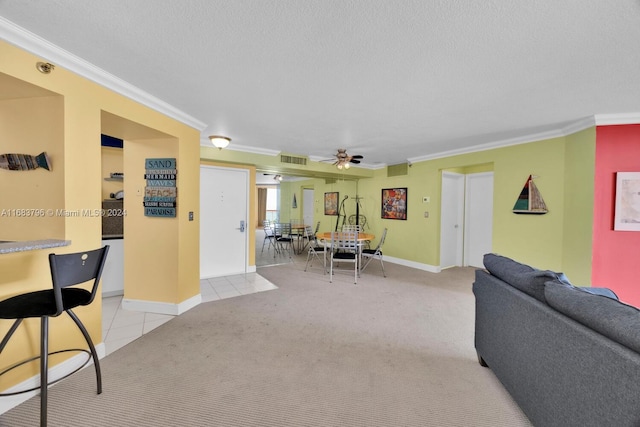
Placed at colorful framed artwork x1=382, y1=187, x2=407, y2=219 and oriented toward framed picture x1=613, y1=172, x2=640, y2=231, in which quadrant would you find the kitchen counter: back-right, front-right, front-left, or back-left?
front-right

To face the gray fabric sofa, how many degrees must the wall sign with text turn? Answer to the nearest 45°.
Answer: approximately 45° to its left

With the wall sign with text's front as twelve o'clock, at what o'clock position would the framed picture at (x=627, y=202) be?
The framed picture is roughly at 10 o'clock from the wall sign with text.

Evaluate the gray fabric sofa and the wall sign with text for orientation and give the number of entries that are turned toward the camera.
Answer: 1

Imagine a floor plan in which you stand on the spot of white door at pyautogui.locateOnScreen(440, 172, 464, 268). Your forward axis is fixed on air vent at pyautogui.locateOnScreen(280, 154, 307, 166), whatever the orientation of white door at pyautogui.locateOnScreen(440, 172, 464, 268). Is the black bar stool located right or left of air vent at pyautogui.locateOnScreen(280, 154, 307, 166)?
left

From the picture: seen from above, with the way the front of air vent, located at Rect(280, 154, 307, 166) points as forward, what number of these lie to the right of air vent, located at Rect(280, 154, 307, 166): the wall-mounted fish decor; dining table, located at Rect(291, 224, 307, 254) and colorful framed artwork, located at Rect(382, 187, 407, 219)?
1

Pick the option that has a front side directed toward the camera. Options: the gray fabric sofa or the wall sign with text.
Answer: the wall sign with text

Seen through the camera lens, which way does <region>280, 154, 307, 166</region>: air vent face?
facing the viewer and to the right of the viewer

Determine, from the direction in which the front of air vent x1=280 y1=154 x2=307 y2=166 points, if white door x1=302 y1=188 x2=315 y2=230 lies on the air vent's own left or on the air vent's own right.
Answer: on the air vent's own left

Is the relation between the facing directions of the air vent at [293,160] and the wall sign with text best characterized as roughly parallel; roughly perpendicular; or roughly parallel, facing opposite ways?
roughly parallel

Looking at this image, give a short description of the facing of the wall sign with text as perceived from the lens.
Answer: facing the viewer
